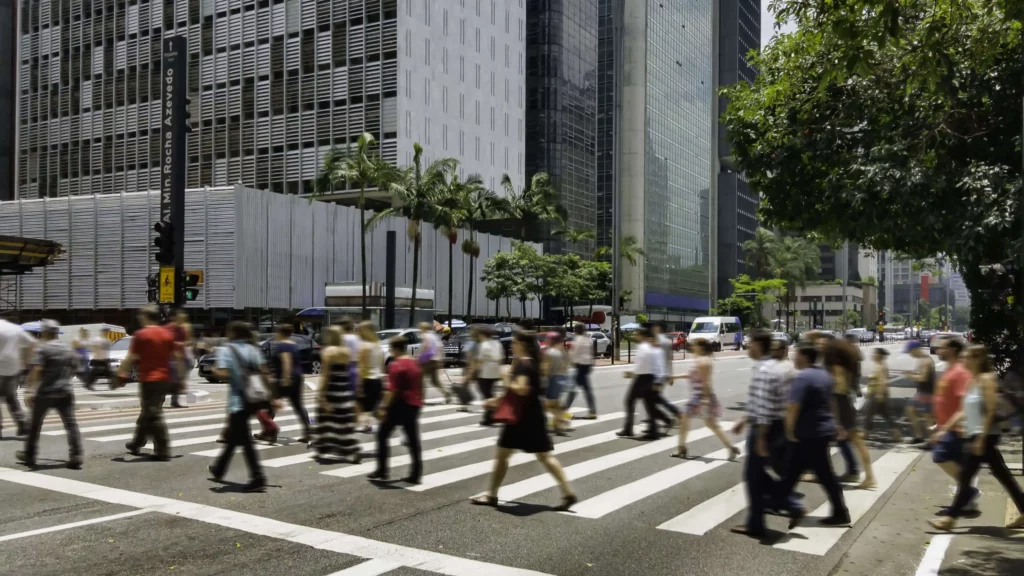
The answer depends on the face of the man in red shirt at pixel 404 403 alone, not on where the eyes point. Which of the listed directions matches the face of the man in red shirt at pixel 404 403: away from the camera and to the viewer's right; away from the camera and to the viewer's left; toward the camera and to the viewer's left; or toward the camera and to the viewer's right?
away from the camera and to the viewer's left

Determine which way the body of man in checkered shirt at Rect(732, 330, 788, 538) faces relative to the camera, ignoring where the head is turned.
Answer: to the viewer's left

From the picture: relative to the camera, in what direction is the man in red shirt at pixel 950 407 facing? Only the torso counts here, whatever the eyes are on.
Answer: to the viewer's left

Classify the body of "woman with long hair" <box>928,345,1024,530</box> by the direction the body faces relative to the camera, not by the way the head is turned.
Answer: to the viewer's left

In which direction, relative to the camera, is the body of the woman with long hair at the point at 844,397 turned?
to the viewer's left

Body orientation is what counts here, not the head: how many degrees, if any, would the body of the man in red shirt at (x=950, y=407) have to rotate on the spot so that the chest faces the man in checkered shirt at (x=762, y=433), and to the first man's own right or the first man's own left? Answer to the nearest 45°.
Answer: approximately 45° to the first man's own left

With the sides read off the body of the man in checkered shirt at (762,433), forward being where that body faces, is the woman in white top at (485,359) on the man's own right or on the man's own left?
on the man's own right

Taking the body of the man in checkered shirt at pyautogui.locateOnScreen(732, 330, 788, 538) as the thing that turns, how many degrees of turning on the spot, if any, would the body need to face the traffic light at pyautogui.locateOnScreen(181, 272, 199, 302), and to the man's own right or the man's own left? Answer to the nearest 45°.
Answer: approximately 45° to the man's own right

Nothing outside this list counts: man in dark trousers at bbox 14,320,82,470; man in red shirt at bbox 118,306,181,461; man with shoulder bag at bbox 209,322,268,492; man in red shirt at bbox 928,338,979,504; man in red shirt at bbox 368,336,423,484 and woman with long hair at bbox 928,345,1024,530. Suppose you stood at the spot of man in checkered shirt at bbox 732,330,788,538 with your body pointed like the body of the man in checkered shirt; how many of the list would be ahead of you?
4

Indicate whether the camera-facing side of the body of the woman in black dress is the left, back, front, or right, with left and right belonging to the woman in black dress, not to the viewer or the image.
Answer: left
